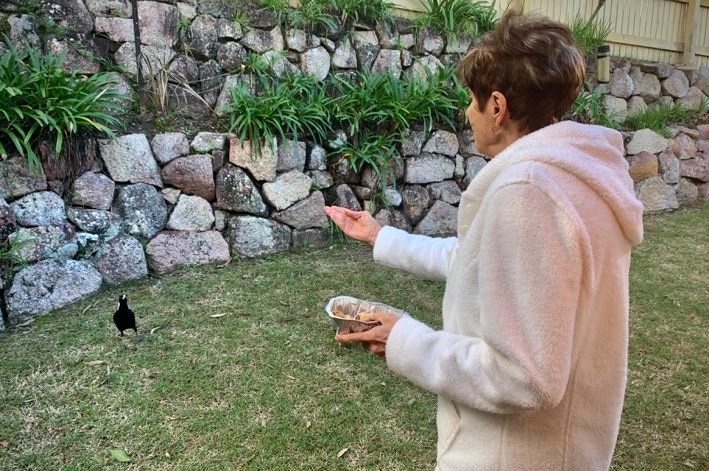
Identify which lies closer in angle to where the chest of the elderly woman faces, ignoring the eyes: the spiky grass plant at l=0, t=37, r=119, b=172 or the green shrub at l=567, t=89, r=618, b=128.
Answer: the spiky grass plant

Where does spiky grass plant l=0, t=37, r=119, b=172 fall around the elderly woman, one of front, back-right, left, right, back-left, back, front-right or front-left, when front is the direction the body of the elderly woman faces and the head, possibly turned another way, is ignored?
front-right

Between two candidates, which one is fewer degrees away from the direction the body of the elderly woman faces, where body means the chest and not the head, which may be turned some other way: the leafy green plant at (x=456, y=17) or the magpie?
the magpie

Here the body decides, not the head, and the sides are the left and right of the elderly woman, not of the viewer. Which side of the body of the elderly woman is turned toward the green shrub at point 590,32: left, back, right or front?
right

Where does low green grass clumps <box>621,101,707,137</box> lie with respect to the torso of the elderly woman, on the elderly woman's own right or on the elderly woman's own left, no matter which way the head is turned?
on the elderly woman's own right

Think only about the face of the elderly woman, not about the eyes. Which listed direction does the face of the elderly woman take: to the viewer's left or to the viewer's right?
to the viewer's left

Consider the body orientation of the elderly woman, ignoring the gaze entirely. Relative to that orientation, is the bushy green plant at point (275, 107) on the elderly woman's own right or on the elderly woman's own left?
on the elderly woman's own right

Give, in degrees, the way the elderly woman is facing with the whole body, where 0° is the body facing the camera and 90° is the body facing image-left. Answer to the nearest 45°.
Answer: approximately 90°

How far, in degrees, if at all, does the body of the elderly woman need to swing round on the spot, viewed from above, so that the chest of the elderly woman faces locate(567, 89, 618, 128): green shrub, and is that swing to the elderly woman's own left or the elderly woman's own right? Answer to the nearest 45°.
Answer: approximately 90° to the elderly woman's own right
